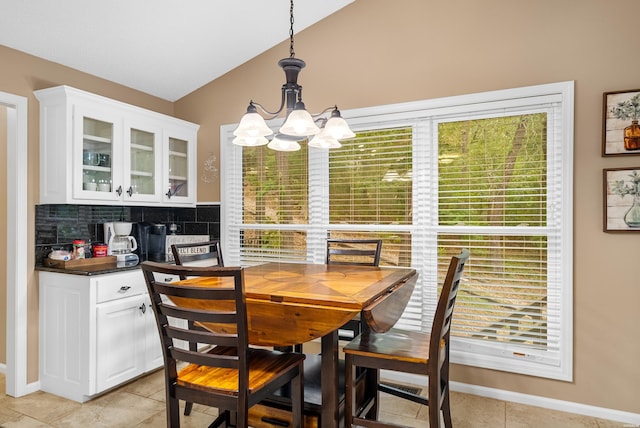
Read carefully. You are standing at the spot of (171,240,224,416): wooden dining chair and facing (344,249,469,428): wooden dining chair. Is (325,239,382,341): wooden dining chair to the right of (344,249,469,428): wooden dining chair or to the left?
left

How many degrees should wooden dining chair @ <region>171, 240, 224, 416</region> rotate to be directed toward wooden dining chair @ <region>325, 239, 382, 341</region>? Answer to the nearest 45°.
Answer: approximately 45° to its left

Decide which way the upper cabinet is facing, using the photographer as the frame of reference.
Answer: facing the viewer and to the right of the viewer

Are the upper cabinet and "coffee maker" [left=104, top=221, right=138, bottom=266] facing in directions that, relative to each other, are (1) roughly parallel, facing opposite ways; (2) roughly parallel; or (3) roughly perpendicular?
roughly parallel

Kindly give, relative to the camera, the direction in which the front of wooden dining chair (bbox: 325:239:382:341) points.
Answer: facing the viewer

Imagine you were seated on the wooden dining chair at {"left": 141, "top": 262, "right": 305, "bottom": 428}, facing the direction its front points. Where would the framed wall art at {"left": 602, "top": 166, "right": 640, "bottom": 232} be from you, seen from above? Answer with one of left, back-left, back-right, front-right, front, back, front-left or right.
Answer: front-right

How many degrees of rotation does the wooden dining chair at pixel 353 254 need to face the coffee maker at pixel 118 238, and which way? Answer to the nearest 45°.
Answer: approximately 90° to its right

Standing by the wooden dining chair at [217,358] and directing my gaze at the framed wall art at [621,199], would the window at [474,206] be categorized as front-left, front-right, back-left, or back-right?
front-left

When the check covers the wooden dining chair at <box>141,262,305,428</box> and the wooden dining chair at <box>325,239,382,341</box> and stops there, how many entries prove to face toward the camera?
1

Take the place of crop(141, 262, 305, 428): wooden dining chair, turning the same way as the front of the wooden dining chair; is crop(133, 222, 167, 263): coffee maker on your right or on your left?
on your left

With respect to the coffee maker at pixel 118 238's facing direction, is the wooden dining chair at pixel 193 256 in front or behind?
in front

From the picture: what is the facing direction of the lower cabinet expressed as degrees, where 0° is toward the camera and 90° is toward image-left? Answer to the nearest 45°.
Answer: approximately 315°
